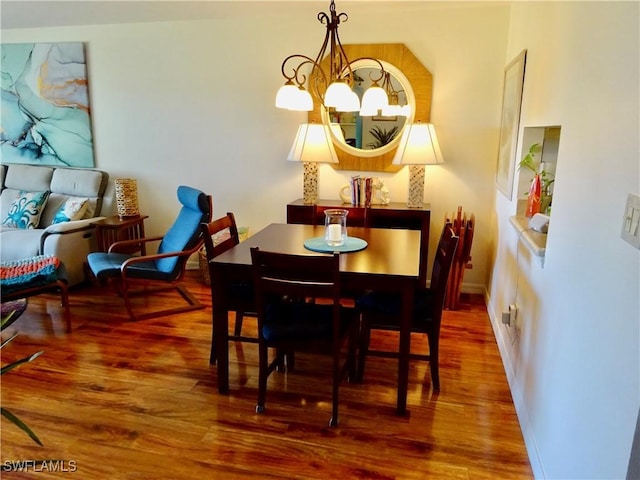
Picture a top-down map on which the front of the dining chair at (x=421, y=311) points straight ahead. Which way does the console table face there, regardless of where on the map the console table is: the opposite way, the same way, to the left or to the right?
to the left

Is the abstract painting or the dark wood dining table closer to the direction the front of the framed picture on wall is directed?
the abstract painting

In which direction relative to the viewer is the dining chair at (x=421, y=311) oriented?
to the viewer's left

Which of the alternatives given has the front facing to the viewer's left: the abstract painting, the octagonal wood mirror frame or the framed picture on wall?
the framed picture on wall

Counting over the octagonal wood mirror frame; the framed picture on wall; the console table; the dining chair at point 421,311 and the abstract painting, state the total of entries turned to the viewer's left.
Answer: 2

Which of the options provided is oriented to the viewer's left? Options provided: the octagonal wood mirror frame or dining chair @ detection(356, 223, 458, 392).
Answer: the dining chair

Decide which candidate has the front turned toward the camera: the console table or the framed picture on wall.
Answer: the console table

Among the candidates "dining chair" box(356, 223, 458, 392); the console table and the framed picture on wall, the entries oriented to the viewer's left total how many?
2

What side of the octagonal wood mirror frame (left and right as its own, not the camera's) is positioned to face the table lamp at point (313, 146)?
right

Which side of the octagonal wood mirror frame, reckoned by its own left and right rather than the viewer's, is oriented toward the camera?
front

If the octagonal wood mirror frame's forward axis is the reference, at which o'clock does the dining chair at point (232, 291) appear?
The dining chair is roughly at 1 o'clock from the octagonal wood mirror frame.

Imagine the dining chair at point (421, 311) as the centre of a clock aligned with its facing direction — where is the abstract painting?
The abstract painting is roughly at 1 o'clock from the dining chair.

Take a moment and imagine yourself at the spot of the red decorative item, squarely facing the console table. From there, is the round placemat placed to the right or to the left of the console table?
left
